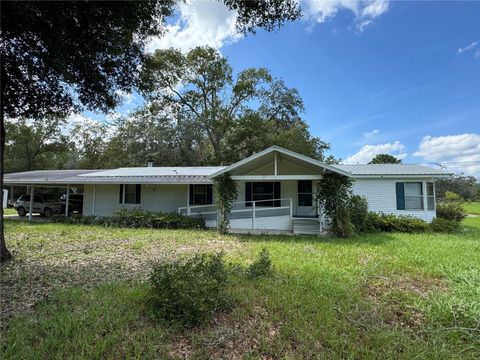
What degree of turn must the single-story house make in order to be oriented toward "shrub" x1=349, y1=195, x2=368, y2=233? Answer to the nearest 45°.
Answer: approximately 45° to its left

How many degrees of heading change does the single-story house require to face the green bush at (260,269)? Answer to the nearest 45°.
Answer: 0° — it already faces it

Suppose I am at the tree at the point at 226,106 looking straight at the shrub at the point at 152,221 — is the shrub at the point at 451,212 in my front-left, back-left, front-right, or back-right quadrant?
front-left

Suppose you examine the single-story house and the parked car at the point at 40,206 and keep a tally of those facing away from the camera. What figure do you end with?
0

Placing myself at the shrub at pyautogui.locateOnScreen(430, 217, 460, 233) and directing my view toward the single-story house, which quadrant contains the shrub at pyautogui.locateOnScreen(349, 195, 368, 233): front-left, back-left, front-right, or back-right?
front-left

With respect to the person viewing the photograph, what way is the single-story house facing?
facing the viewer

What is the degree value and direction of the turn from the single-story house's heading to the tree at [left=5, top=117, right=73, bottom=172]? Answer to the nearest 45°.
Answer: approximately 135° to its right

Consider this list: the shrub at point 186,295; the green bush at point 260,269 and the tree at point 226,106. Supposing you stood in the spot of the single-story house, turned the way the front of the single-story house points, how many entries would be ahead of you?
2

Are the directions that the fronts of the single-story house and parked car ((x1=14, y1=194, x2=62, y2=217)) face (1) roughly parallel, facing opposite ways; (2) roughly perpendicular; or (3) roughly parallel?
roughly perpendicular
